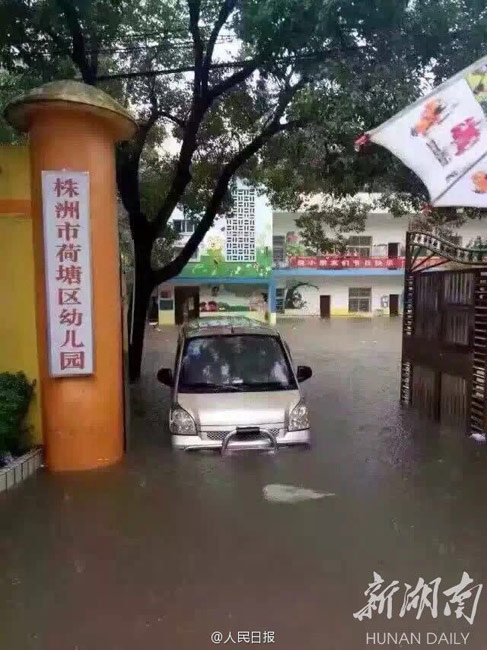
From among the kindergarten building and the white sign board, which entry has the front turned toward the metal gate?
the kindergarten building

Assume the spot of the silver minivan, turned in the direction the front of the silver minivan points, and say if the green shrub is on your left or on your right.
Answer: on your right

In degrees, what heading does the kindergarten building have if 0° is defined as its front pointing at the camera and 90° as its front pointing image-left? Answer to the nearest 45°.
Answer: approximately 0°

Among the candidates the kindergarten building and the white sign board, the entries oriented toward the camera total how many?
2

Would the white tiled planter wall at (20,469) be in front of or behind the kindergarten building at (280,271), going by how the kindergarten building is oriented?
in front

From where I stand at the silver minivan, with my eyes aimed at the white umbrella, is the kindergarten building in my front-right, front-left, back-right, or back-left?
back-left

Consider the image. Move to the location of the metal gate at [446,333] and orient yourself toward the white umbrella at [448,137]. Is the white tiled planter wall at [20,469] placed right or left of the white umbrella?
right

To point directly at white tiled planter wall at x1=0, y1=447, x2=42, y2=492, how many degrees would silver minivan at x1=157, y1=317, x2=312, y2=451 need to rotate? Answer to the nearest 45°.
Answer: approximately 45° to its right

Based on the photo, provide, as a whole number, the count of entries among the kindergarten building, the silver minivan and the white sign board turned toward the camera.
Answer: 3
